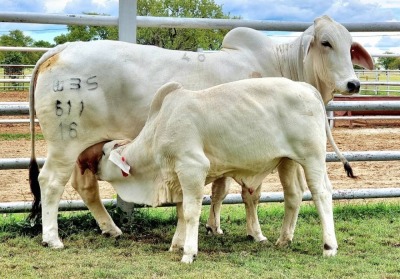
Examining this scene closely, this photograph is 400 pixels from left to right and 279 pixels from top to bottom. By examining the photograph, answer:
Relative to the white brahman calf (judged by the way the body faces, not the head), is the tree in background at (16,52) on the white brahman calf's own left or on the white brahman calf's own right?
on the white brahman calf's own right

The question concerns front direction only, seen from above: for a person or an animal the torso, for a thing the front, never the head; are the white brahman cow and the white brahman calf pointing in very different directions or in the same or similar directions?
very different directions

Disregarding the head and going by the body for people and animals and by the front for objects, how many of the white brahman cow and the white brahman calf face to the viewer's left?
1

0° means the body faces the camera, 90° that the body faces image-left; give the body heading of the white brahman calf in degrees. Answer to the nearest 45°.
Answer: approximately 90°

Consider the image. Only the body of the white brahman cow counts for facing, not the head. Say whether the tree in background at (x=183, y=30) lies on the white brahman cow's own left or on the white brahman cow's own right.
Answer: on the white brahman cow's own left

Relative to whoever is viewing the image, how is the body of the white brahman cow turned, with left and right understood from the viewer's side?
facing to the right of the viewer
